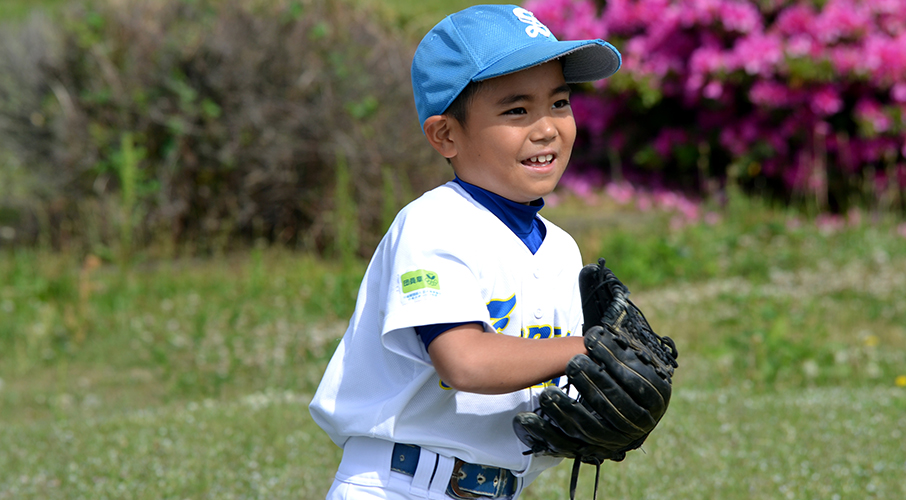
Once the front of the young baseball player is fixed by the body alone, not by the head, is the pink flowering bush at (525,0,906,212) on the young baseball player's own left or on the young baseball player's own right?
on the young baseball player's own left

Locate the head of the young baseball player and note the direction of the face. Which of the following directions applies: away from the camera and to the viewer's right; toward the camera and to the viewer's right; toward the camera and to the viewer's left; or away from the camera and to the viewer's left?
toward the camera and to the viewer's right

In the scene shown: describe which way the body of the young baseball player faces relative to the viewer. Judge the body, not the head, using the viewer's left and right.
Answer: facing the viewer and to the right of the viewer
